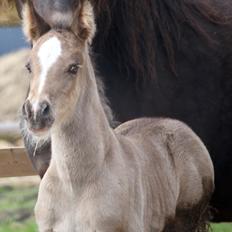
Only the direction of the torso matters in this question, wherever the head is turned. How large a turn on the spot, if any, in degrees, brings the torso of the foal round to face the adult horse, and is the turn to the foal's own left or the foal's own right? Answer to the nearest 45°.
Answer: approximately 180°

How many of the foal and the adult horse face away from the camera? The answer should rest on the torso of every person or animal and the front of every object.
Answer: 0

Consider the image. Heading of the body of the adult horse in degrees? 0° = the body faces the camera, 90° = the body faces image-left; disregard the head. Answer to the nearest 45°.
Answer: approximately 90°

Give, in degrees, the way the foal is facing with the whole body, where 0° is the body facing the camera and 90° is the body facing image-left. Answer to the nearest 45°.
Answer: approximately 45°

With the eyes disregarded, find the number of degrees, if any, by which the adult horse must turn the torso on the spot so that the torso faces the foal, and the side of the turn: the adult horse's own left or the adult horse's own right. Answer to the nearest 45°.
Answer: approximately 45° to the adult horse's own left
